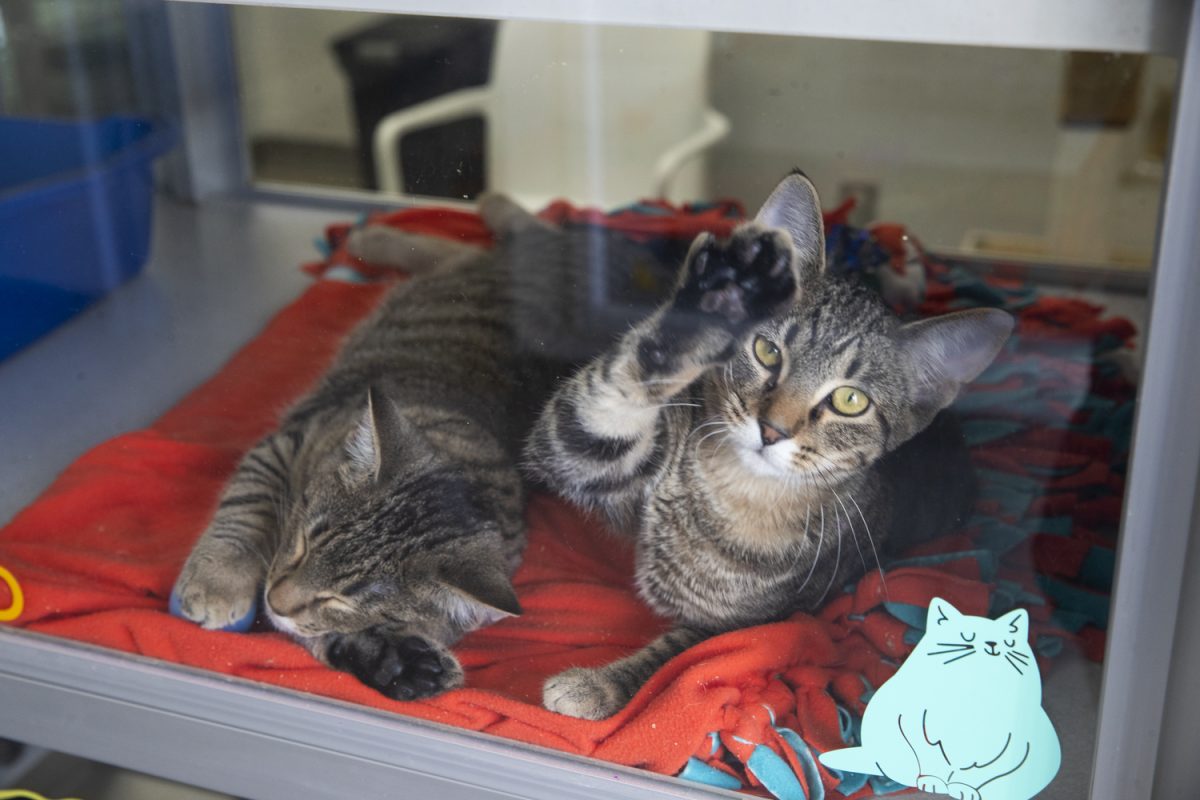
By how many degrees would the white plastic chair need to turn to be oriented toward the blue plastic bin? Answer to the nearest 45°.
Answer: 0° — it already faces it

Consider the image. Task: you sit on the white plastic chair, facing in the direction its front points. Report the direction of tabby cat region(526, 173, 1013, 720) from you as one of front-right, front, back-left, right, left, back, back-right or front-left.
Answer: front-left

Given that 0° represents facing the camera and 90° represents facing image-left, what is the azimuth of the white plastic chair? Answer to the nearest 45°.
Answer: approximately 45°

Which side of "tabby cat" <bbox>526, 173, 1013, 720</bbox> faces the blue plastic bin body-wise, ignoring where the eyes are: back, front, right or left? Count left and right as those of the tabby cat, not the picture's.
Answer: right

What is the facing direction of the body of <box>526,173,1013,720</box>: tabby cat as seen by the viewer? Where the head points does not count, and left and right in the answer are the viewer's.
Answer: facing the viewer

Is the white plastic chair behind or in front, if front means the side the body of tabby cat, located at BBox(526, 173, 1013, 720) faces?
behind

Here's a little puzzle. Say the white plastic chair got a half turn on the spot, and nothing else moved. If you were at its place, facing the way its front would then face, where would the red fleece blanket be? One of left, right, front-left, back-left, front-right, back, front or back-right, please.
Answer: back-right

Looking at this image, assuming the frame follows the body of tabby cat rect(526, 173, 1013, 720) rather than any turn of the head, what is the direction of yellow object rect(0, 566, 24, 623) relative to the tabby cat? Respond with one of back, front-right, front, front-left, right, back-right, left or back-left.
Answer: right
